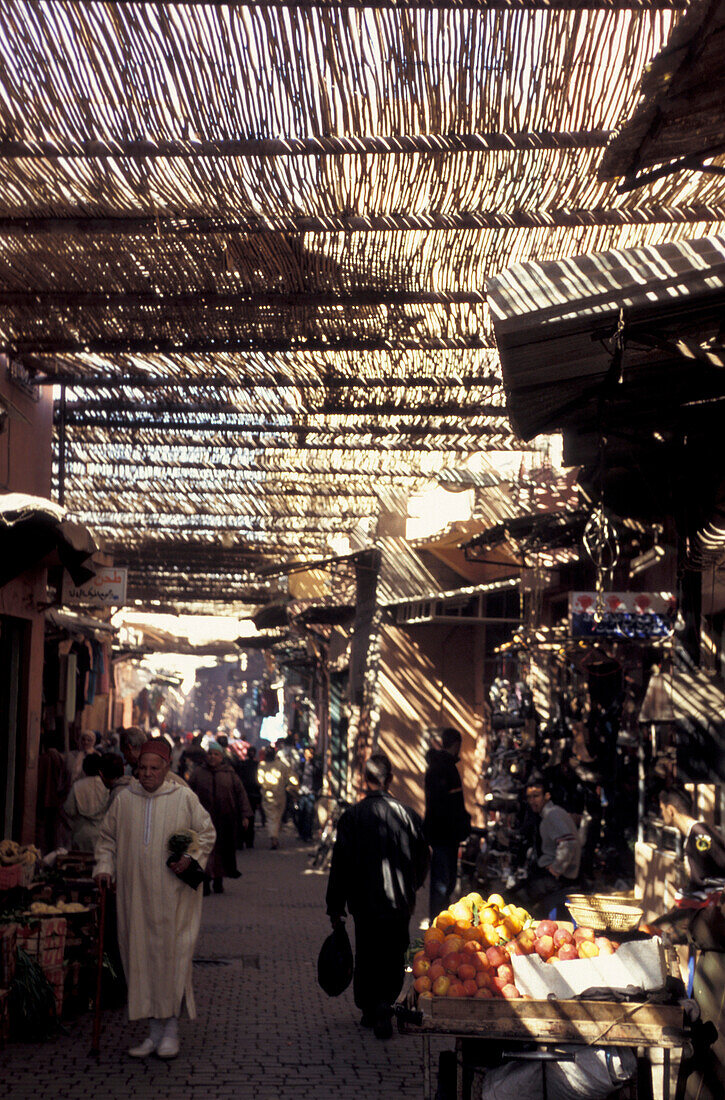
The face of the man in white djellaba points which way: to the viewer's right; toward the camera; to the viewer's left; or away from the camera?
toward the camera

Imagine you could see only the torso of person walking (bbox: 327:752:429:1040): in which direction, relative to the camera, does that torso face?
away from the camera
